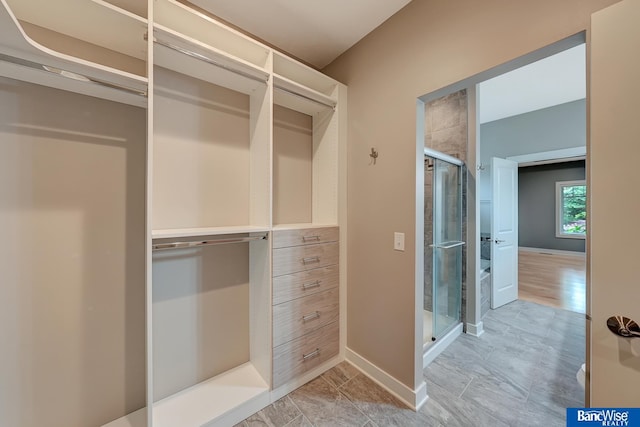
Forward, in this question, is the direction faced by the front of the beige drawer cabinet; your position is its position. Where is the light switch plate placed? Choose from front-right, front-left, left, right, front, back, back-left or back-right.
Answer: front-left

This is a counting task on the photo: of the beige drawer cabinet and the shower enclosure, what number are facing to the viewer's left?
0

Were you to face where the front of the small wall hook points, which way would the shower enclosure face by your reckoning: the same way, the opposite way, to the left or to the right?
to the left

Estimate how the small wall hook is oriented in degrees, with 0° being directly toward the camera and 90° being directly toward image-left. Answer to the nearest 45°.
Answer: approximately 45°

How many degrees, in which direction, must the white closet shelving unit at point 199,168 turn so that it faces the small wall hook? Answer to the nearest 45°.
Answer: approximately 45° to its left

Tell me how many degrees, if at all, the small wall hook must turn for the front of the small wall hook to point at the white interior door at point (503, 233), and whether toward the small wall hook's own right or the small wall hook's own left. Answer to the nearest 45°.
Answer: approximately 180°

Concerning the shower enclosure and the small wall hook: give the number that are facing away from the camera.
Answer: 0

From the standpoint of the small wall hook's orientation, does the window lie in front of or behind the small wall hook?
behind

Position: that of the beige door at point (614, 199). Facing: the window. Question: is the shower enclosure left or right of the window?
left

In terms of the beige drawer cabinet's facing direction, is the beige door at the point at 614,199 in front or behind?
in front

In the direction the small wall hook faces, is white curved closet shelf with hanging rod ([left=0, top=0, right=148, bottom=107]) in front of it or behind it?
in front
